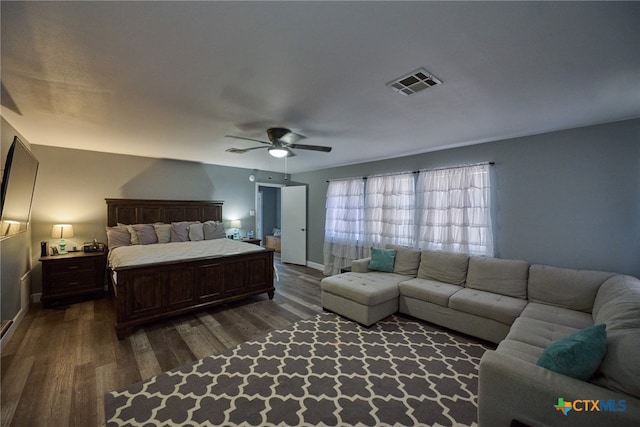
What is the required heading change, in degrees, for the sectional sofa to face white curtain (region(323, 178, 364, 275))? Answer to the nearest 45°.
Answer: approximately 90° to its right

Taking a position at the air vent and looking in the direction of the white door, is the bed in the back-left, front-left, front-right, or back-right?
front-left

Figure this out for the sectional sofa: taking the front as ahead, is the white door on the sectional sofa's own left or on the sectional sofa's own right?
on the sectional sofa's own right

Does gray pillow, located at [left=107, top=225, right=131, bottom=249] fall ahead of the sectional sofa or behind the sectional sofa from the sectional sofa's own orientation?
ahead

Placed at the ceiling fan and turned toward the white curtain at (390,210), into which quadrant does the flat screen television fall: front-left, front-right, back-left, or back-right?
back-left

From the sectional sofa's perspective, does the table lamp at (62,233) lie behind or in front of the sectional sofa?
in front

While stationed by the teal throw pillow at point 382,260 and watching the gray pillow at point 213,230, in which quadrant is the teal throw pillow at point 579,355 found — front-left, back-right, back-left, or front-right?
back-left

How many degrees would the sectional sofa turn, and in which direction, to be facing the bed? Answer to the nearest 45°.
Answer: approximately 45° to its right

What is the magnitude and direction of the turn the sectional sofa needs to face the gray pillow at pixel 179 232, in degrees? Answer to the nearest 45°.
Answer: approximately 45° to its right

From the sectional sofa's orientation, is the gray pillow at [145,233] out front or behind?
out front

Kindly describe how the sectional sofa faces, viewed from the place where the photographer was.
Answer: facing the viewer and to the left of the viewer
